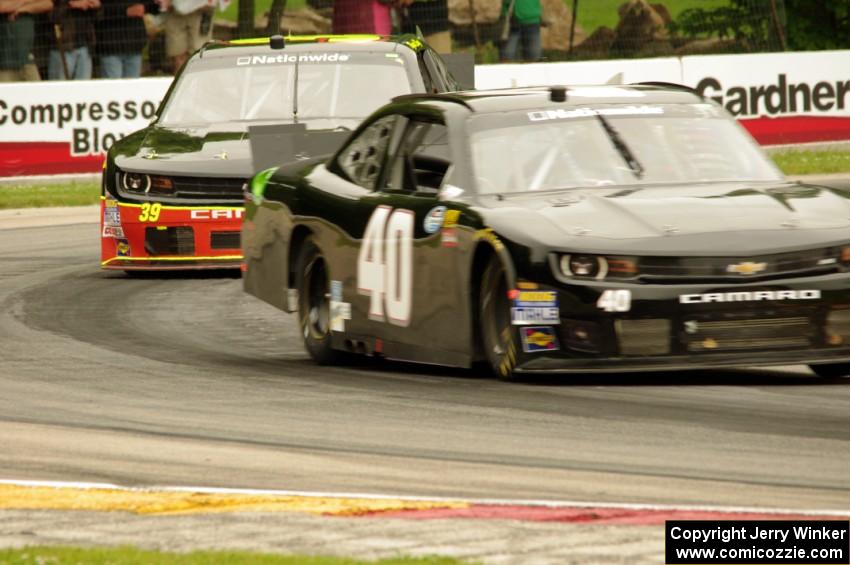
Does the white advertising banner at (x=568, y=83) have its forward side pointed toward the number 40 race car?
yes

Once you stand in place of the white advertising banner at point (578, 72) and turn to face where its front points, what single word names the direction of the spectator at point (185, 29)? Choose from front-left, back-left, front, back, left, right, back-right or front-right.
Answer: right

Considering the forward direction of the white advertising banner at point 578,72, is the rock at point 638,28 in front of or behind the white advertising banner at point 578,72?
behind

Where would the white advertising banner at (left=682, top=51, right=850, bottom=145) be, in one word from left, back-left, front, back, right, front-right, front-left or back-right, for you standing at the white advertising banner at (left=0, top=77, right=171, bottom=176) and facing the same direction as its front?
left

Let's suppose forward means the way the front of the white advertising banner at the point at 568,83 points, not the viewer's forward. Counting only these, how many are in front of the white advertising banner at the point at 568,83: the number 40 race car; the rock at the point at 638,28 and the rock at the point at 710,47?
1

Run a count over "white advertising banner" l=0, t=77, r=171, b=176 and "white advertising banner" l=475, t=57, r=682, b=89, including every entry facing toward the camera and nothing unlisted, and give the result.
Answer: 2

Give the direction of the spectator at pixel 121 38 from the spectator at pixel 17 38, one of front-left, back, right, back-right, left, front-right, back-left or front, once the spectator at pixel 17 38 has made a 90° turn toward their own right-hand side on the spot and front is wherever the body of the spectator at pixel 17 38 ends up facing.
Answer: back
